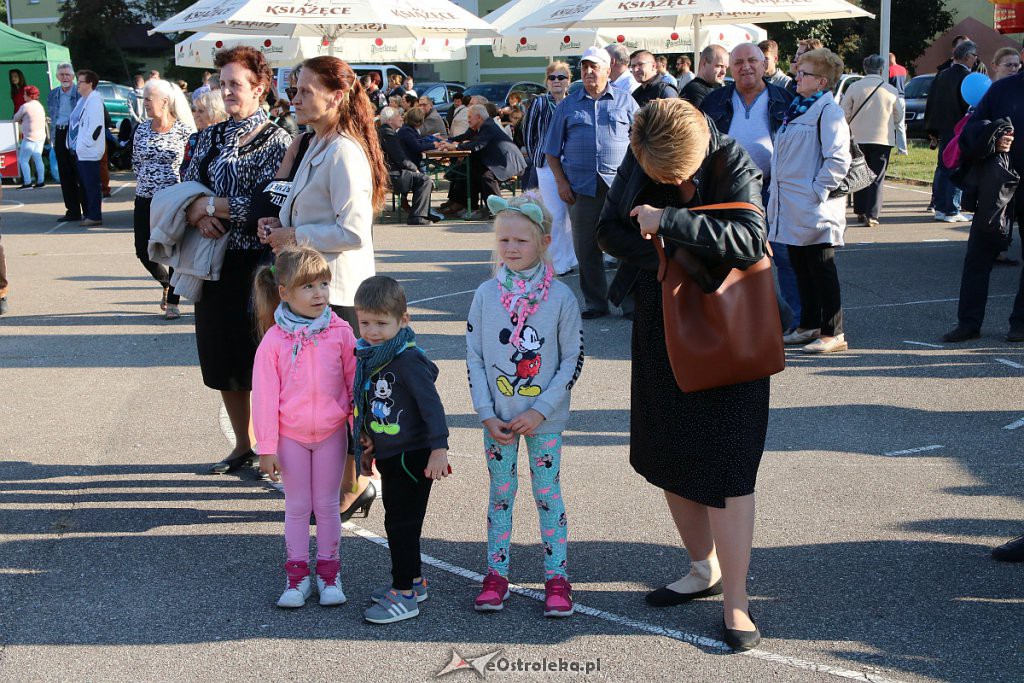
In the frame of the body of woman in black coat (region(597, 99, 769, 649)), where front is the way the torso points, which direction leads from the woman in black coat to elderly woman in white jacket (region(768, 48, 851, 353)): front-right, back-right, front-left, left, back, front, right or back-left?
back-right

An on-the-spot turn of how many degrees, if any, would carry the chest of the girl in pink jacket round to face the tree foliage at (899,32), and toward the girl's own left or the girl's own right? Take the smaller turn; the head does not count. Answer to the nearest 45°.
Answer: approximately 135° to the girl's own left

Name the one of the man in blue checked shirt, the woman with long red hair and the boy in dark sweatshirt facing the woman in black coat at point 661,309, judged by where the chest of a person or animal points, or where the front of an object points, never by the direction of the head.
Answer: the man in blue checked shirt

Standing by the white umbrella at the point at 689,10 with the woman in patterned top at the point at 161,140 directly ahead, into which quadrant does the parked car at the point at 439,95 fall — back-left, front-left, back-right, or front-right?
back-right

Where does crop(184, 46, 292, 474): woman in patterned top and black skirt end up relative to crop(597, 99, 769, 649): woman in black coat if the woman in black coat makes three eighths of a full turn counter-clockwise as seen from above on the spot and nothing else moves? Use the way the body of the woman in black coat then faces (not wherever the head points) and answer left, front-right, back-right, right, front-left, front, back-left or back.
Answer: back-left

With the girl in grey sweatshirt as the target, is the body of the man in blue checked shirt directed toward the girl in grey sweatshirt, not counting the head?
yes

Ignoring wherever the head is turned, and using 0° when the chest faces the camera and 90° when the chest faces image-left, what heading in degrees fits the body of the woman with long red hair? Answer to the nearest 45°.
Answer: approximately 90°

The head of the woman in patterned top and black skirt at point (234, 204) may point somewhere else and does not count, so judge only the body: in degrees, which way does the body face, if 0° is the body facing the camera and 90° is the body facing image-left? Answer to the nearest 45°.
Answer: approximately 45°

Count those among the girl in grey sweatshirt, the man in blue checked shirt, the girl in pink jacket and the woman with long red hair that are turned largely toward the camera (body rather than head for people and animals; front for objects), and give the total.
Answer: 3

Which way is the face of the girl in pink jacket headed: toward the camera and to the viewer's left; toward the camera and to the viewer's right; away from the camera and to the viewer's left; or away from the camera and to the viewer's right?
toward the camera and to the viewer's right

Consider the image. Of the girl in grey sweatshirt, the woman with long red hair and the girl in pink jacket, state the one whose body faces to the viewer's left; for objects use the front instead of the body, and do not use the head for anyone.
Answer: the woman with long red hair

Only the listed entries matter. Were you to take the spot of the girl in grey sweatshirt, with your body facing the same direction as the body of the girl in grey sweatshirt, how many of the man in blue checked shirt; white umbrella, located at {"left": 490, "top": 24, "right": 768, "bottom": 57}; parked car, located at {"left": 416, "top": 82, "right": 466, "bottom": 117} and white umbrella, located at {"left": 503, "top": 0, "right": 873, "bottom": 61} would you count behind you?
4
